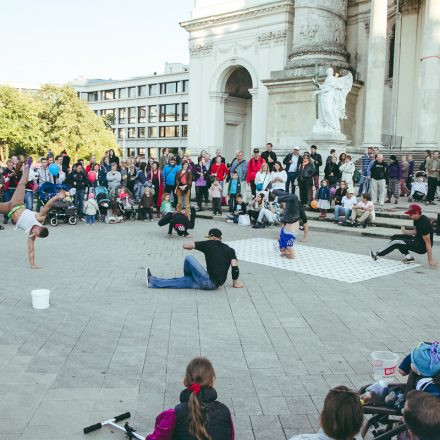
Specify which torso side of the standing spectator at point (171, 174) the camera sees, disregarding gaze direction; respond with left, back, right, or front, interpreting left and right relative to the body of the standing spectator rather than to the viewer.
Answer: front

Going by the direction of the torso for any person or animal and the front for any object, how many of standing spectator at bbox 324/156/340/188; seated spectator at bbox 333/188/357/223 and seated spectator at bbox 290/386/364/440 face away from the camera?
1

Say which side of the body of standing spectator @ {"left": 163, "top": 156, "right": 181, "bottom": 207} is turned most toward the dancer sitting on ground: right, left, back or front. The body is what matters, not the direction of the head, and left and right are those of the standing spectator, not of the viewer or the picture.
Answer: front

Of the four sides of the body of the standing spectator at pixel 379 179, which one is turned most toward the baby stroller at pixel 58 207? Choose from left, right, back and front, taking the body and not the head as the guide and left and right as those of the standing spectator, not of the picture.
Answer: right

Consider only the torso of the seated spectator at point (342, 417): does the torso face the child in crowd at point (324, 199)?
yes

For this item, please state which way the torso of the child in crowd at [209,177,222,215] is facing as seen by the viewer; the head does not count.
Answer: toward the camera

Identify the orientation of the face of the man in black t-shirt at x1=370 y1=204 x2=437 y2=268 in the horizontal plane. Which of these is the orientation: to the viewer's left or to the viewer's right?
to the viewer's left

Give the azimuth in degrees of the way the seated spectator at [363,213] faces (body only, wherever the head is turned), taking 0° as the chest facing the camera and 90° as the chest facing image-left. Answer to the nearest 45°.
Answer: approximately 45°

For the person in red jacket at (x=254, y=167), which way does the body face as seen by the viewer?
toward the camera

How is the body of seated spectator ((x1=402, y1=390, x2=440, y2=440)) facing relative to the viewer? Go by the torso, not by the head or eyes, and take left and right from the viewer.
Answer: facing away from the viewer and to the left of the viewer

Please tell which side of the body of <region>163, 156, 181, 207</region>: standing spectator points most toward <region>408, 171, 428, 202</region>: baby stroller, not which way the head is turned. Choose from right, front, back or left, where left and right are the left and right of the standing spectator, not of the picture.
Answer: left

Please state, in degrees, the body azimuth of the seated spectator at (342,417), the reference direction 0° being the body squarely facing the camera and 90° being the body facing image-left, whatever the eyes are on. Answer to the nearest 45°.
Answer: approximately 180°

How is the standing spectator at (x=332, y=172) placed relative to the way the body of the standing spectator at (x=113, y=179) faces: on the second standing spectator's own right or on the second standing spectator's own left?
on the second standing spectator's own left

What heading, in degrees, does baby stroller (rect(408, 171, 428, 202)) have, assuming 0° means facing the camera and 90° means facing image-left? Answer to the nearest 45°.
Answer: approximately 0°

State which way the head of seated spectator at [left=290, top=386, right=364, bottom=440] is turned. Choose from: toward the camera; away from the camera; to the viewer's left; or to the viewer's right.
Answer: away from the camera
